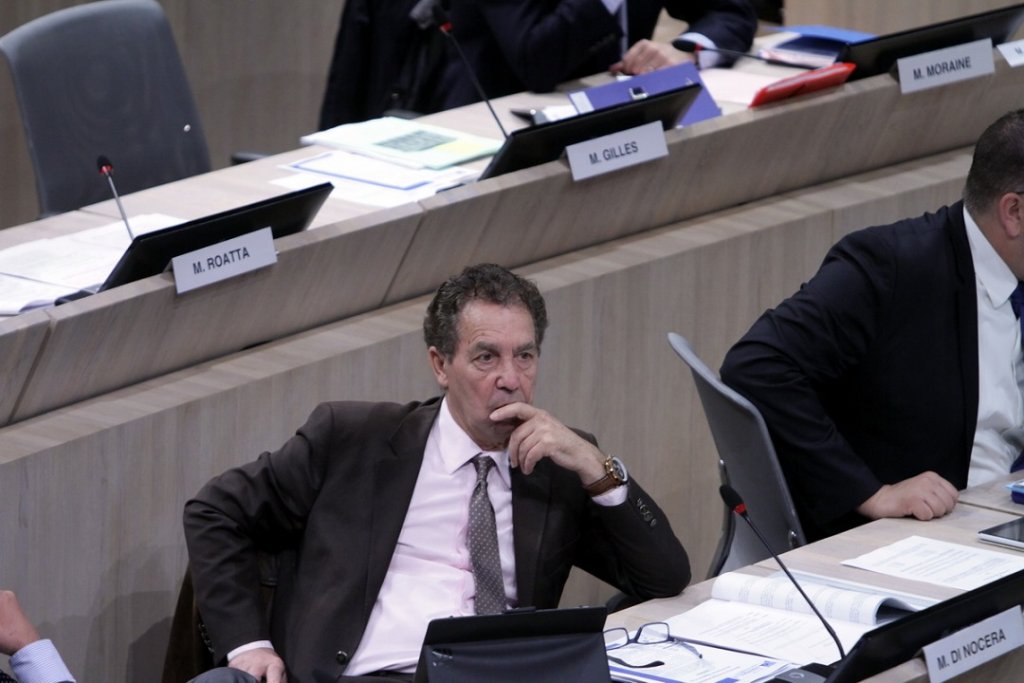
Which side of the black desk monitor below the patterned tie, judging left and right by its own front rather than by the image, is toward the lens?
back

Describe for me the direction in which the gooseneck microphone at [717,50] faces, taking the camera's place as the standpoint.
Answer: facing to the left of the viewer

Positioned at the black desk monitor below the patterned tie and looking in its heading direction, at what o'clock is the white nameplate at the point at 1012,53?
The white nameplate is roughly at 1 o'clock from the black desk monitor below the patterned tie.

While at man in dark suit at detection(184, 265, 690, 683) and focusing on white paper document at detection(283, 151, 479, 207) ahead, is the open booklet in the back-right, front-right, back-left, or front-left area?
back-right

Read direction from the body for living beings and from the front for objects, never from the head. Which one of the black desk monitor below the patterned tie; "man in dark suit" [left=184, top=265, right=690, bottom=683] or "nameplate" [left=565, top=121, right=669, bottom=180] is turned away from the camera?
the black desk monitor below the patterned tie

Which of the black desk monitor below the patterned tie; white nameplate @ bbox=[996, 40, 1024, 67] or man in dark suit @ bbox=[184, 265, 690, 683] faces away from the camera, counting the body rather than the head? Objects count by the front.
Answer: the black desk monitor below the patterned tie

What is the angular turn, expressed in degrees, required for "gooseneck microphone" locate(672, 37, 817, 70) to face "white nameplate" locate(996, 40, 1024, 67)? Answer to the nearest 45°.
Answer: approximately 180°

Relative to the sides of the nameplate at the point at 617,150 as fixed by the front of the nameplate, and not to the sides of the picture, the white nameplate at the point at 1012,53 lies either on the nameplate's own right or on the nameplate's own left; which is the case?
on the nameplate's own left
